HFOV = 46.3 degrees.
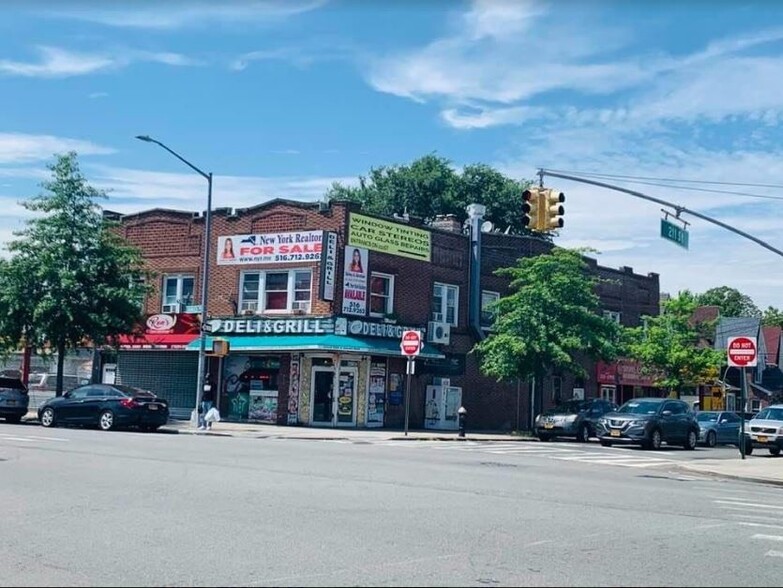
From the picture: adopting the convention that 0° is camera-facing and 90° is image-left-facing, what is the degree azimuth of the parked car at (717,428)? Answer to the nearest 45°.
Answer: approximately 45°

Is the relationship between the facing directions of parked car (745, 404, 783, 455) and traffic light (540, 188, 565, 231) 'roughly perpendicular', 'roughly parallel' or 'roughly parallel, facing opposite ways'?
roughly perpendicular

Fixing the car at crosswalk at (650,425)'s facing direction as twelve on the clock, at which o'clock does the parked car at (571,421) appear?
the parked car at (571,421) is roughly at 3 o'clock from the car at crosswalk at (650,425).

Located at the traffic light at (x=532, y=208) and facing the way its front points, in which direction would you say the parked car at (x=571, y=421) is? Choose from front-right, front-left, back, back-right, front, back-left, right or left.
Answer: back-right

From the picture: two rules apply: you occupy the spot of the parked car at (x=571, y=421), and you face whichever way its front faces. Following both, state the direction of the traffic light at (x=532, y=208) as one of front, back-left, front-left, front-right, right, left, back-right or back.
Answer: front-left

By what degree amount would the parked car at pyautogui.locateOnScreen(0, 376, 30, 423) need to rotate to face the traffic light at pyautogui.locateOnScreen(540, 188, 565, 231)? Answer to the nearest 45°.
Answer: approximately 135° to its left

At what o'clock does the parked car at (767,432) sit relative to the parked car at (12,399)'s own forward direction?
the parked car at (767,432) is roughly at 7 o'clock from the parked car at (12,399).
